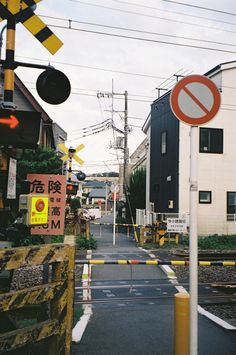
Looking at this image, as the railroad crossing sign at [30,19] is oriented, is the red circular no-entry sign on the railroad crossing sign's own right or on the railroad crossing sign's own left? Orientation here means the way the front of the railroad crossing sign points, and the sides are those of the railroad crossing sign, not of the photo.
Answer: on the railroad crossing sign's own left

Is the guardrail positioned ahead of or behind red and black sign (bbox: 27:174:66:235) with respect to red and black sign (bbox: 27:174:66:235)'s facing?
ahead

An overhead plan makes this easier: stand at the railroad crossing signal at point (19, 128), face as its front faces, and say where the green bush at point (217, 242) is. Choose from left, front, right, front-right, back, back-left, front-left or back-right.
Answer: back-left

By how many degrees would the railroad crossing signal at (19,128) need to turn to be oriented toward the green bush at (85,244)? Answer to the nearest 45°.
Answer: approximately 180°

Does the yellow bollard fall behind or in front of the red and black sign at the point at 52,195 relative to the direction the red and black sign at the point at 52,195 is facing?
in front

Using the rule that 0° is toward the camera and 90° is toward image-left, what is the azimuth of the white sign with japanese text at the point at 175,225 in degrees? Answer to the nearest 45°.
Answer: approximately 0°

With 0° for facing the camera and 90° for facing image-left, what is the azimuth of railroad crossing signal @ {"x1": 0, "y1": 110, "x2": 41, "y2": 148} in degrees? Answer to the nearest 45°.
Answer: approximately 0°

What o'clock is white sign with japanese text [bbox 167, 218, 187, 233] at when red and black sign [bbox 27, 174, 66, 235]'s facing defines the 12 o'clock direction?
The white sign with japanese text is roughly at 7 o'clock from the red and black sign.
